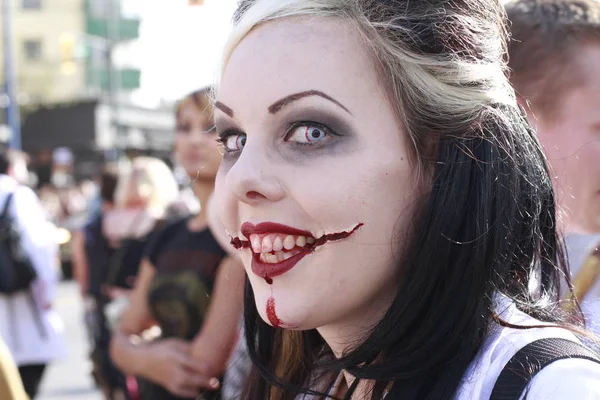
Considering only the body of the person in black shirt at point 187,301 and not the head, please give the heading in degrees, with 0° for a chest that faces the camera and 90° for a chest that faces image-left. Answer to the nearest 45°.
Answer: approximately 0°

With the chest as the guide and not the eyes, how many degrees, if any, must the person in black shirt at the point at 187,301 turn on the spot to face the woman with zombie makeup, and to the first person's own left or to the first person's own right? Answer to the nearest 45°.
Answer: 0° — they already face them

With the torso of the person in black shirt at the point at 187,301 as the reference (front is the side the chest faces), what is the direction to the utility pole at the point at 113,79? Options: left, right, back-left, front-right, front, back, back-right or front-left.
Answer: back

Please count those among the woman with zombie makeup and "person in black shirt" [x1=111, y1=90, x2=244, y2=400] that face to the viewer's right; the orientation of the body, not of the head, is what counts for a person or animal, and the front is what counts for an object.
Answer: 0

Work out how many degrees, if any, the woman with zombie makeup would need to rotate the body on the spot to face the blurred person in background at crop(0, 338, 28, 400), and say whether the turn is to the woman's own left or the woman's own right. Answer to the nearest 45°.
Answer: approximately 45° to the woman's own right

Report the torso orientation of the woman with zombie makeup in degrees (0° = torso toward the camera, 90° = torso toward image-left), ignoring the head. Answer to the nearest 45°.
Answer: approximately 45°

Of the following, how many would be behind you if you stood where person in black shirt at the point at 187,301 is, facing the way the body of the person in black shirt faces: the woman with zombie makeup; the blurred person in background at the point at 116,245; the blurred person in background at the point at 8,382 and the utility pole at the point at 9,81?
2

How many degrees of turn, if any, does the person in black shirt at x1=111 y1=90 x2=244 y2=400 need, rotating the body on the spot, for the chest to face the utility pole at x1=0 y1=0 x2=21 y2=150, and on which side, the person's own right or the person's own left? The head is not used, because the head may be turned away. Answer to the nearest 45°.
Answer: approximately 180°

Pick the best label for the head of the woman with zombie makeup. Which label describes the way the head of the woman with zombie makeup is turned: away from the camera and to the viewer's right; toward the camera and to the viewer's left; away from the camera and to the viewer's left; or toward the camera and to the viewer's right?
toward the camera and to the viewer's left

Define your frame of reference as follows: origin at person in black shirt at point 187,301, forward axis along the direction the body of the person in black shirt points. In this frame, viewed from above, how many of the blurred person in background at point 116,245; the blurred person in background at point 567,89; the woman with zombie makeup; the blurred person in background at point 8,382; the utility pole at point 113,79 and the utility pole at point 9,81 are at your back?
3

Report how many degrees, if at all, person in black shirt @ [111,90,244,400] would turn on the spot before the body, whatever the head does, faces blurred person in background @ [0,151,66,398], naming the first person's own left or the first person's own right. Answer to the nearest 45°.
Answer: approximately 135° to the first person's own right
